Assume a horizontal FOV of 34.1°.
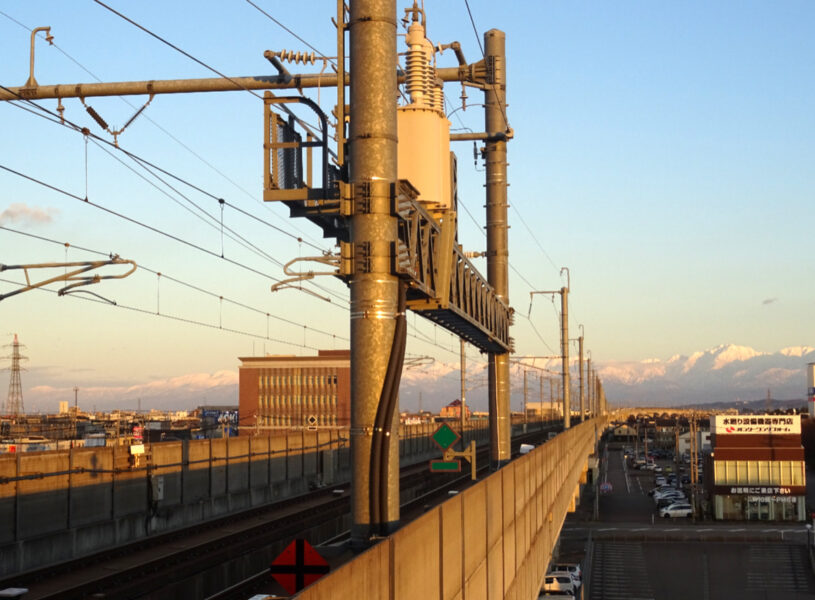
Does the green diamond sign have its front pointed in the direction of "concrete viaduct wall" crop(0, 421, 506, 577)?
no

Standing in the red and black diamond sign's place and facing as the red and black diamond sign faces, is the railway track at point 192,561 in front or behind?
behind

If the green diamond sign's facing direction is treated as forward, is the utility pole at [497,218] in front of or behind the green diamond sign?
behind

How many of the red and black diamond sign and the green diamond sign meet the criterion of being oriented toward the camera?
2

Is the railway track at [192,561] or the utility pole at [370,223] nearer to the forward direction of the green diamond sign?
the utility pole

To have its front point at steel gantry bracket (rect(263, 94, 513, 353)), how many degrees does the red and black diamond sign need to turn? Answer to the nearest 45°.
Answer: approximately 180°

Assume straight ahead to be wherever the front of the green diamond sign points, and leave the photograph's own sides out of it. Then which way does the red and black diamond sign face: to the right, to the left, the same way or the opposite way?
the same way

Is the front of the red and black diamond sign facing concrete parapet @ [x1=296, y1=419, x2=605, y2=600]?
no

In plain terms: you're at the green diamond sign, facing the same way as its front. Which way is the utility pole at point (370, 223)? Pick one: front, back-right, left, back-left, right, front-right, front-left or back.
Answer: front

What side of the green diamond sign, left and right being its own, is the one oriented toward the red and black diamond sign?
front

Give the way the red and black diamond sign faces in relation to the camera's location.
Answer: facing the viewer

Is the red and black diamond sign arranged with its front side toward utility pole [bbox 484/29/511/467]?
no

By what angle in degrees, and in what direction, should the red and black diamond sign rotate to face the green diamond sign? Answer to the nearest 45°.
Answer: approximately 180°
